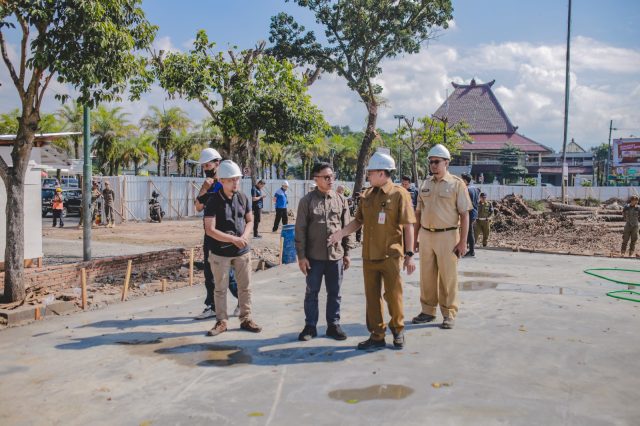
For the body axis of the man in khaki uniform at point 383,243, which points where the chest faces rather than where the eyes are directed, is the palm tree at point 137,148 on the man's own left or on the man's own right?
on the man's own right

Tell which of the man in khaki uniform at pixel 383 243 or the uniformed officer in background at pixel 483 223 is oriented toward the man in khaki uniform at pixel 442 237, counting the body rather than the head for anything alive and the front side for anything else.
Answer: the uniformed officer in background

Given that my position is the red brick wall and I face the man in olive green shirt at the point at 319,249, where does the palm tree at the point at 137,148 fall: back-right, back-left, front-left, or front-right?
back-left

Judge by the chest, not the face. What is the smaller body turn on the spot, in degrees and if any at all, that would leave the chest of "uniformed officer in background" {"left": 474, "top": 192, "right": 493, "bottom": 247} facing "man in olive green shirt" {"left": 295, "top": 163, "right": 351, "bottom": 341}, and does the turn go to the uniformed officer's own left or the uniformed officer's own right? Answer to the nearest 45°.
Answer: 0° — they already face them

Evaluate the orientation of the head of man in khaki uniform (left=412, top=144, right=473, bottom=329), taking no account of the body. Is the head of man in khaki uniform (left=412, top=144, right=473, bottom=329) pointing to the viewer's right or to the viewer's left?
to the viewer's left

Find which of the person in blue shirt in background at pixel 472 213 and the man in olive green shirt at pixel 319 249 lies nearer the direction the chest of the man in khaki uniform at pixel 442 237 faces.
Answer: the man in olive green shirt

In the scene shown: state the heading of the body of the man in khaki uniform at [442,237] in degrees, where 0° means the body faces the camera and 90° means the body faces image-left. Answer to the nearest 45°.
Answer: approximately 45°

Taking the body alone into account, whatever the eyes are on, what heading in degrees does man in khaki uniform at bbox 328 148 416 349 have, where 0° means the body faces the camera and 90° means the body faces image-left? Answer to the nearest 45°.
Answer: approximately 45°

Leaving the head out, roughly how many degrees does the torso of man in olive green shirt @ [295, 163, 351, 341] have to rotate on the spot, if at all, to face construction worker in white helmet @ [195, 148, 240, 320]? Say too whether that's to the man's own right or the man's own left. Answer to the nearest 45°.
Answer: approximately 135° to the man's own right

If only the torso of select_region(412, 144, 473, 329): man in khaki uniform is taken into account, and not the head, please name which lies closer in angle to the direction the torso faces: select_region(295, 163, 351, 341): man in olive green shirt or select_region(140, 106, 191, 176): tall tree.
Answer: the man in olive green shirt

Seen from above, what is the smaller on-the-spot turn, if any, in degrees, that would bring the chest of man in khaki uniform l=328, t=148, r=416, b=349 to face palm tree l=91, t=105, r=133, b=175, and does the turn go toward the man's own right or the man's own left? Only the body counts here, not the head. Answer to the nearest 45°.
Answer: approximately 90° to the man's own right

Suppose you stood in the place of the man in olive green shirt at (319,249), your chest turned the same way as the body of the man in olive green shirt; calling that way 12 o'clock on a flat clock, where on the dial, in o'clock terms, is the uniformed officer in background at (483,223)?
The uniformed officer in background is roughly at 7 o'clock from the man in olive green shirt.
